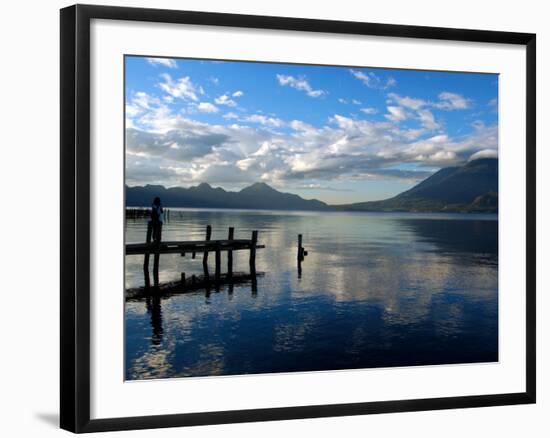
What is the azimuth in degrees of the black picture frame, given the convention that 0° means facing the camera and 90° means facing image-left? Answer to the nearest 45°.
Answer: approximately 315°
